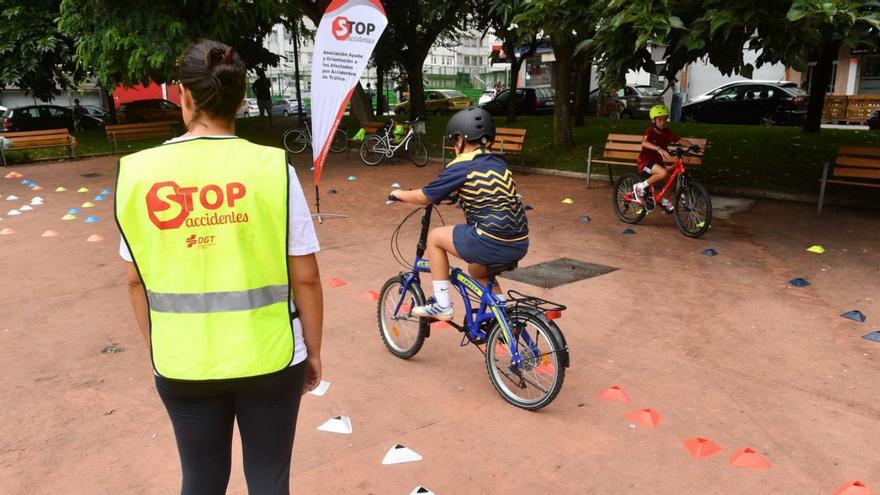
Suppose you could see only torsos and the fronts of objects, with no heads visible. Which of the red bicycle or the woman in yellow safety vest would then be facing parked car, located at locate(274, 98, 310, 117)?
the woman in yellow safety vest

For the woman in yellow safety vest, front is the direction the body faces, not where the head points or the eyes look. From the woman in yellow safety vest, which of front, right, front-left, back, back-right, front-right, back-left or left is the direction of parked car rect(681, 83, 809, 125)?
front-right

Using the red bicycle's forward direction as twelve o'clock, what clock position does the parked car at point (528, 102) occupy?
The parked car is roughly at 7 o'clock from the red bicycle.

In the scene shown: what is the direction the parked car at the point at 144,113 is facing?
to the viewer's right

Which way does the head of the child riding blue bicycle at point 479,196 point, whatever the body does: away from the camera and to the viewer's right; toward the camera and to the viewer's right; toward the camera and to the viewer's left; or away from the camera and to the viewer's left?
away from the camera and to the viewer's left

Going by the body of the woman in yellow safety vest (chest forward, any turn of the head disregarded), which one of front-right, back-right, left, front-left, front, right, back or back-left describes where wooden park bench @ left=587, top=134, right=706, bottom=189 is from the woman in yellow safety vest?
front-right

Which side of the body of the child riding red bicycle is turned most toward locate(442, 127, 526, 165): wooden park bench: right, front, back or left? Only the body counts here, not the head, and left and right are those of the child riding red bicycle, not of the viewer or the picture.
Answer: back

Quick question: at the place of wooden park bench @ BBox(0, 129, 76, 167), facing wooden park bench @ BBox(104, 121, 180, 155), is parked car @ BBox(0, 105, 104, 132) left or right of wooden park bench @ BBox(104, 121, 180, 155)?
left

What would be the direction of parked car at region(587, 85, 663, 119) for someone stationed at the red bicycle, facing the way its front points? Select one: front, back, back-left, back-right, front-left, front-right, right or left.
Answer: back-left

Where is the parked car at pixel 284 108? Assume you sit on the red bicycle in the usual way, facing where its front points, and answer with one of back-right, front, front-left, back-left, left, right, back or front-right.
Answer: back
